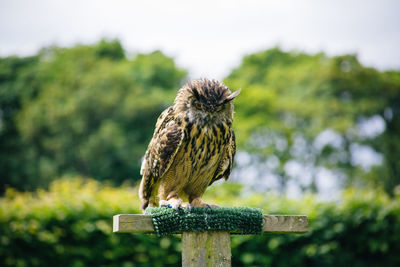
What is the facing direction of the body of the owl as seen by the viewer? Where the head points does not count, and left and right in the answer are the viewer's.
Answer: facing the viewer and to the right of the viewer
